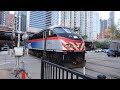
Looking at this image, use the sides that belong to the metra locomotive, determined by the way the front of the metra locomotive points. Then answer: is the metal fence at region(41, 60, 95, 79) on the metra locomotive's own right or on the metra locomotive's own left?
on the metra locomotive's own right

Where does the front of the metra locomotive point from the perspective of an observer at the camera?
facing the viewer and to the right of the viewer
